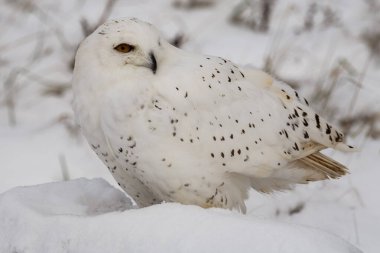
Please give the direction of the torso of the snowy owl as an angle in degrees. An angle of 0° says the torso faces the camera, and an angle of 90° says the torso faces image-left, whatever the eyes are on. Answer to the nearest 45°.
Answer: approximately 90°
